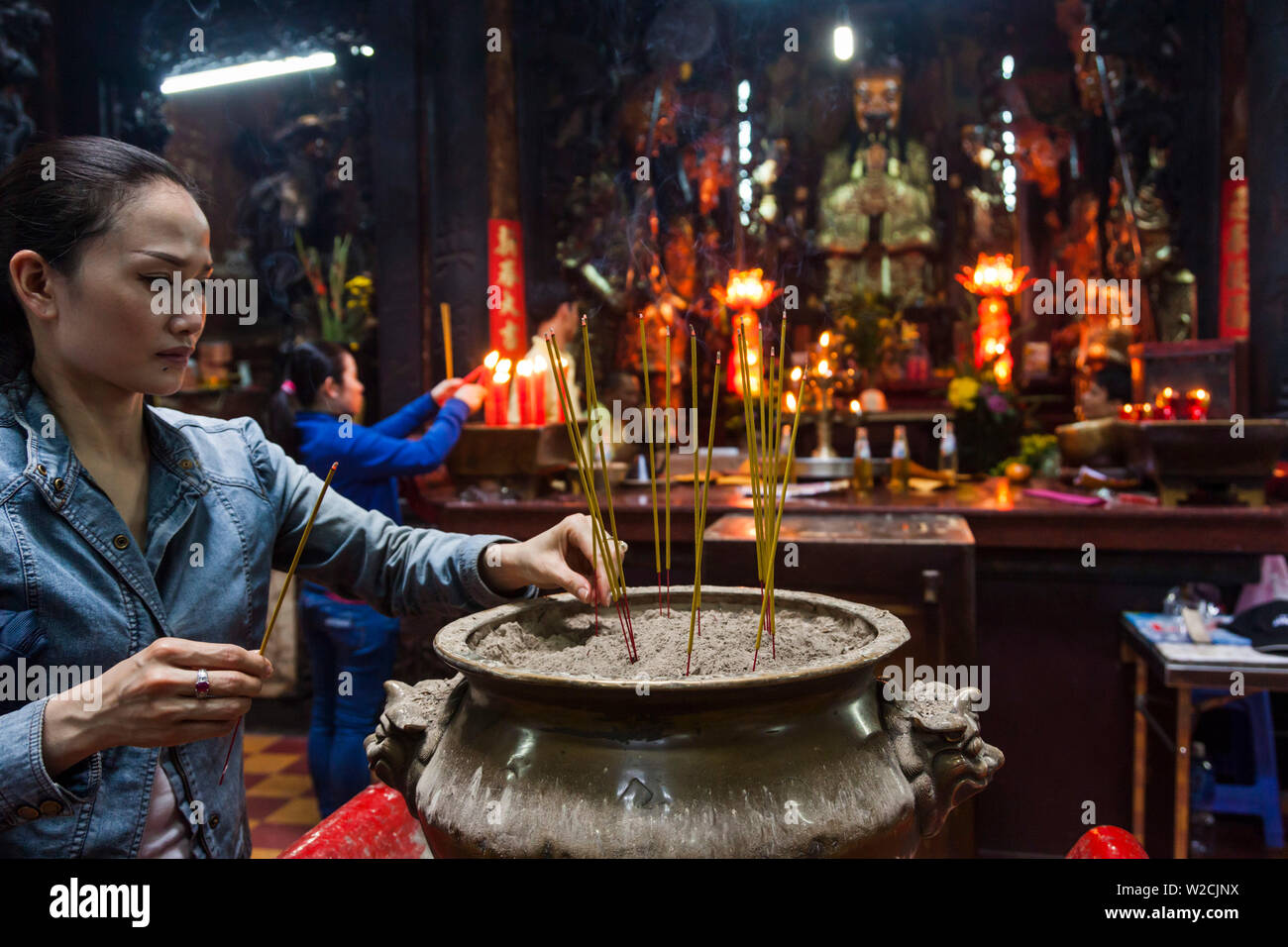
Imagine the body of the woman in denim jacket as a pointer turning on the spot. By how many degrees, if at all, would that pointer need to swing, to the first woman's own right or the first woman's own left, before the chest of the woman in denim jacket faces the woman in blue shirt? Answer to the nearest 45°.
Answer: approximately 135° to the first woman's own left

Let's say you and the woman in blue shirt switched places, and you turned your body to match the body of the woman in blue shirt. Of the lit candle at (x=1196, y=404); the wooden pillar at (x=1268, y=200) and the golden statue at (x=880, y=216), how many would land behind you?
0

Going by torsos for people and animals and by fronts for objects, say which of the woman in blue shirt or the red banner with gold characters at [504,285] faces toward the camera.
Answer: the red banner with gold characters

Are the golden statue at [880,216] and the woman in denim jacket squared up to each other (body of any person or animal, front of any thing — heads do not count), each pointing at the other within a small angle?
no

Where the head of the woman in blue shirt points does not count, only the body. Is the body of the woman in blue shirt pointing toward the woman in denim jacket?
no

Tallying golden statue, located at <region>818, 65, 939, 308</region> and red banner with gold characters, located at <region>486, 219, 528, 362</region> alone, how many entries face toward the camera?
2

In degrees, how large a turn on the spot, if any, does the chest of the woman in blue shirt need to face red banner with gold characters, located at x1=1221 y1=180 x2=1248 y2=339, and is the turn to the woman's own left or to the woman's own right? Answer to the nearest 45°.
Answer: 0° — they already face it

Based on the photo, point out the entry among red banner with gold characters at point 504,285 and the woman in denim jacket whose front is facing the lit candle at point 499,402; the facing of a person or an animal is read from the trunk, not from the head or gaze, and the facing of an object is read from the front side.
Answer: the red banner with gold characters

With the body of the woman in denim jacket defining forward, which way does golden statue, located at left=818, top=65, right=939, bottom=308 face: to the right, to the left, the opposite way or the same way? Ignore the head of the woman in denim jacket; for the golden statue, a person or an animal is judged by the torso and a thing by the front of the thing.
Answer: to the right

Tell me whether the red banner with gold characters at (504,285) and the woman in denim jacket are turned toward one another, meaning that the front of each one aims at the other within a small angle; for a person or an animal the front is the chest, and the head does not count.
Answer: no

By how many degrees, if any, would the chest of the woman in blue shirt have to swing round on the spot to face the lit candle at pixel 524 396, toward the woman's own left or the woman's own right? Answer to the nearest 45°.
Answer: approximately 45° to the woman's own left

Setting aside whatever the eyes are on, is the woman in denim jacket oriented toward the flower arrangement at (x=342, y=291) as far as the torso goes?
no

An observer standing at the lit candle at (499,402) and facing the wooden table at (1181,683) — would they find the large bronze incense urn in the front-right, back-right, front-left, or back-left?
front-right

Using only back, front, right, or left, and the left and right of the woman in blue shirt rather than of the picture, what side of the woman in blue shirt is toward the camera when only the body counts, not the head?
right

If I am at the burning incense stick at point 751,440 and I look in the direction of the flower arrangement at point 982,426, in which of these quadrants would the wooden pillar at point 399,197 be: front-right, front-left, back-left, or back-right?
front-left

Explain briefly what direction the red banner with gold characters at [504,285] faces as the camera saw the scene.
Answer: facing the viewer

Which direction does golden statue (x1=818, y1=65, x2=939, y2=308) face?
toward the camera

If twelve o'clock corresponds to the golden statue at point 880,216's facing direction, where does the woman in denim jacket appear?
The woman in denim jacket is roughly at 12 o'clock from the golden statue.

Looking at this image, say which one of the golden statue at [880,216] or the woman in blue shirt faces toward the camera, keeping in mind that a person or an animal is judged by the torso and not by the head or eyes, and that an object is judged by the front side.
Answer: the golden statue
